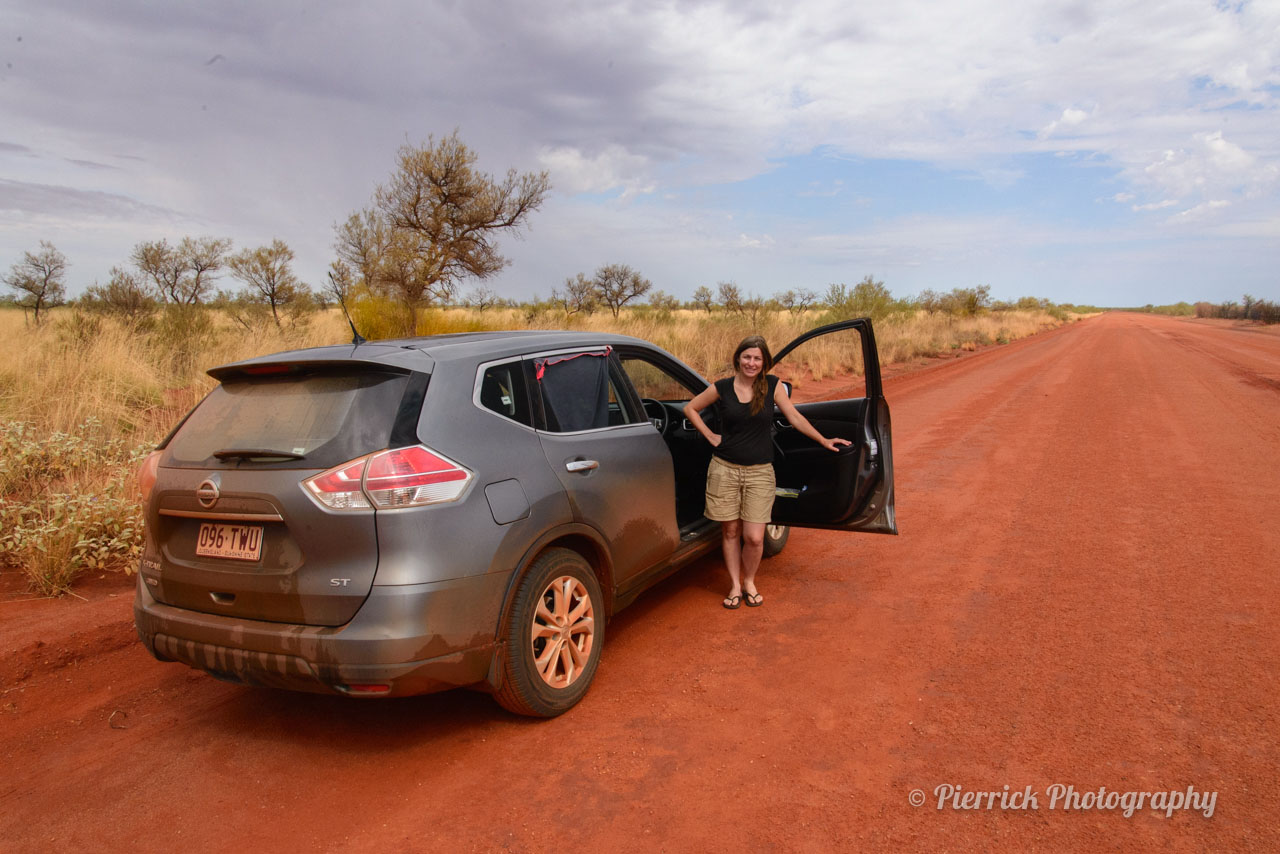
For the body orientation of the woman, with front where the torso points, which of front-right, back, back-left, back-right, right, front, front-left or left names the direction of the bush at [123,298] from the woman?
back-right

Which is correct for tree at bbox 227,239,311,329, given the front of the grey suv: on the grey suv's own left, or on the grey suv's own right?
on the grey suv's own left

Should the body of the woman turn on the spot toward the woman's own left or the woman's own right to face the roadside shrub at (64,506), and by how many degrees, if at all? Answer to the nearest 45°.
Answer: approximately 90° to the woman's own right

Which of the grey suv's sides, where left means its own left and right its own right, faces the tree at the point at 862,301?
front

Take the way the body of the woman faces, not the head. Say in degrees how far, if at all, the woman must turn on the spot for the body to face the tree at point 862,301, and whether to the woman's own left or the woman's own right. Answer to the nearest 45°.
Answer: approximately 180°

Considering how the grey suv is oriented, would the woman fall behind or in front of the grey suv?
in front

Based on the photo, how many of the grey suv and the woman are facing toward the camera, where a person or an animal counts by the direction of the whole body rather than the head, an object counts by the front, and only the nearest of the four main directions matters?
1

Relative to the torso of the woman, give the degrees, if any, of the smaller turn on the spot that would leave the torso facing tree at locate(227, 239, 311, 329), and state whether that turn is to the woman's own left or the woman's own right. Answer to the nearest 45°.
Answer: approximately 135° to the woman's own right

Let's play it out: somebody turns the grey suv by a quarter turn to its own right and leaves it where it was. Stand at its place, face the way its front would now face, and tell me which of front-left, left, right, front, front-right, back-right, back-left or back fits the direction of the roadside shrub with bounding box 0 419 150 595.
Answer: back

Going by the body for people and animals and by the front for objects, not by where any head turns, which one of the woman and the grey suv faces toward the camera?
the woman

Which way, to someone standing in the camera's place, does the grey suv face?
facing away from the viewer and to the right of the viewer

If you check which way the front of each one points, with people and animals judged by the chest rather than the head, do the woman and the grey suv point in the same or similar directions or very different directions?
very different directions

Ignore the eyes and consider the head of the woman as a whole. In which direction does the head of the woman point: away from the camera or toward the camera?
toward the camera

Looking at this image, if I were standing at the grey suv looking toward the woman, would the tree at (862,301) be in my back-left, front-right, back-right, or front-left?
front-left
